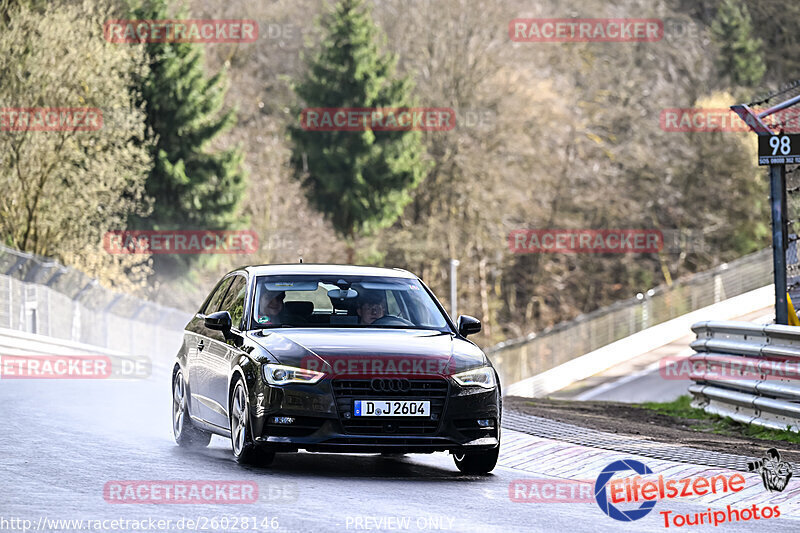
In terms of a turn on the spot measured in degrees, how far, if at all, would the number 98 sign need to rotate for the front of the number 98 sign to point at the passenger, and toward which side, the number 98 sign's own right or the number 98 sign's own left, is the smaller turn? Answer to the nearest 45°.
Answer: approximately 45° to the number 98 sign's own right

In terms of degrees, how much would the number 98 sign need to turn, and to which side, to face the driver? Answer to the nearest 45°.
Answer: approximately 45° to its right

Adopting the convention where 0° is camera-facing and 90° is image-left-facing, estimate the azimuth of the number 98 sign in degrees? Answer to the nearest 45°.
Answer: approximately 0°

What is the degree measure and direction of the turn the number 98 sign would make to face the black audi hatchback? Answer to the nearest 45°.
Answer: approximately 45° to its right
